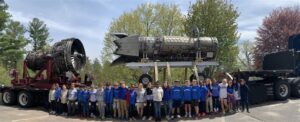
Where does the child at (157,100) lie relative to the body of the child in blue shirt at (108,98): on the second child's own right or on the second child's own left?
on the second child's own left

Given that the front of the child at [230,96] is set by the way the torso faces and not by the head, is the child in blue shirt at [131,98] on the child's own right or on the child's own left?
on the child's own right

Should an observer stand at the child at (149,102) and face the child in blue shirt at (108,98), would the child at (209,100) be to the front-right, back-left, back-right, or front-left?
back-right

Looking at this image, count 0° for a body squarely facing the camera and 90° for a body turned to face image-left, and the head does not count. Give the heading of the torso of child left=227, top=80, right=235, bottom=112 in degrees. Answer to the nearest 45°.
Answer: approximately 0°

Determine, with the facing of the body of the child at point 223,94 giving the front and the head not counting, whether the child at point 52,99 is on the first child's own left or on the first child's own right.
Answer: on the first child's own right

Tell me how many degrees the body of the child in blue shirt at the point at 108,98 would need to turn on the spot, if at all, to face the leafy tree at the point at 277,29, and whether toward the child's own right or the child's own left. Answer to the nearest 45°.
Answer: approximately 135° to the child's own left

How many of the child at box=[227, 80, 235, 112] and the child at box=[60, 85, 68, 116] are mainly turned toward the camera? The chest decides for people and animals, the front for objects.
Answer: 2

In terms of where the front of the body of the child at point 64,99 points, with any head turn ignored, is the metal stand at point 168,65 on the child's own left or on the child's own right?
on the child's own left
